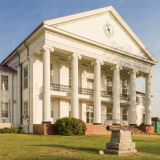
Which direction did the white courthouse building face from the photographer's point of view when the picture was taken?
facing the viewer and to the right of the viewer

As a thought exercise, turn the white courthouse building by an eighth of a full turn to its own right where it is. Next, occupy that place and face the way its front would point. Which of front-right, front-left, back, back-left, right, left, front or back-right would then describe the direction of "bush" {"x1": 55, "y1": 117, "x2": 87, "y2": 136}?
front

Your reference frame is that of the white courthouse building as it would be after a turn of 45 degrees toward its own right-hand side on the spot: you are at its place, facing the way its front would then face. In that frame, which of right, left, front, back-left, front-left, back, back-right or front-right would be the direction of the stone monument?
front
